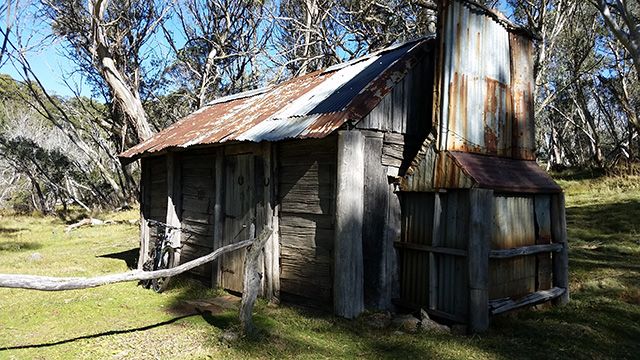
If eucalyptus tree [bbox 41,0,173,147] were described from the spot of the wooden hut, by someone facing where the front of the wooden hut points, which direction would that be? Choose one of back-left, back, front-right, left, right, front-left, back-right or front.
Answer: right

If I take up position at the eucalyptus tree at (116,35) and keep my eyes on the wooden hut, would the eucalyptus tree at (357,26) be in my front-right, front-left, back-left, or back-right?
front-left

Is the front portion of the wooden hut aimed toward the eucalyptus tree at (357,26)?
no

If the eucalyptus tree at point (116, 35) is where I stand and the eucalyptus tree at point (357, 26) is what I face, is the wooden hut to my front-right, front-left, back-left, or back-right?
front-right

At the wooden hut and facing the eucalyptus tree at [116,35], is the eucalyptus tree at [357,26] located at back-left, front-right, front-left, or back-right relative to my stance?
front-right

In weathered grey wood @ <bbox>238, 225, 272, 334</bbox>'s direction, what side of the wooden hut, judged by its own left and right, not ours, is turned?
front

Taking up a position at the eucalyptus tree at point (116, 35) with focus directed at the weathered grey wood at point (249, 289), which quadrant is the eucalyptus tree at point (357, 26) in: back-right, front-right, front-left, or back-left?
front-left

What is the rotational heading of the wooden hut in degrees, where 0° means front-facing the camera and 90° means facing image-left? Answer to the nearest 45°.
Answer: approximately 45°
